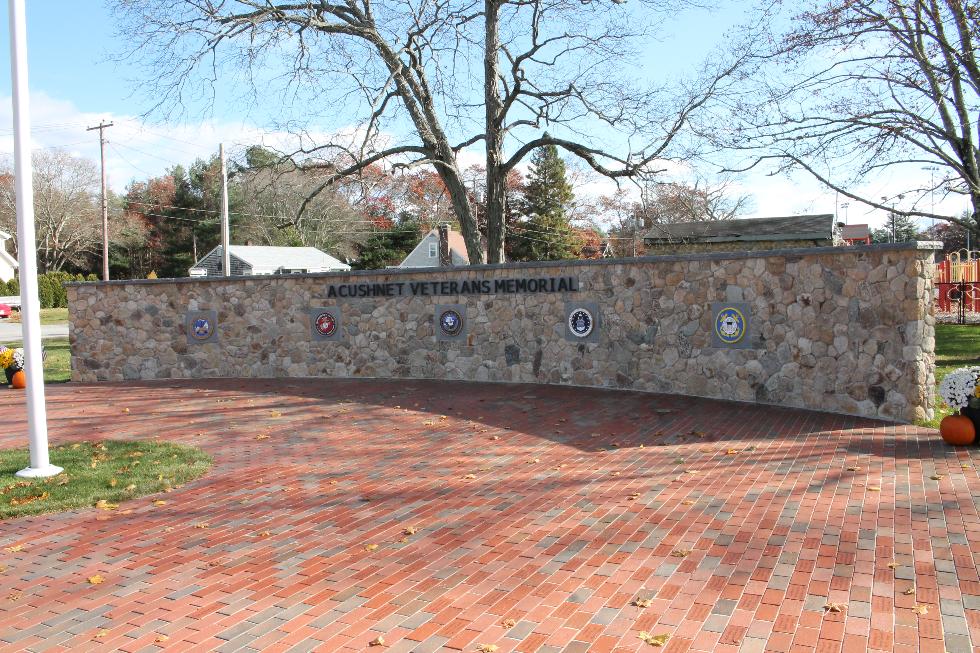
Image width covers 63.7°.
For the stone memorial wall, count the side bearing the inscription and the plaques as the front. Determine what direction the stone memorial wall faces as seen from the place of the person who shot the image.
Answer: facing the viewer and to the left of the viewer

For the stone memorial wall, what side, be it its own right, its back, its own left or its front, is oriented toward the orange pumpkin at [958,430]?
left

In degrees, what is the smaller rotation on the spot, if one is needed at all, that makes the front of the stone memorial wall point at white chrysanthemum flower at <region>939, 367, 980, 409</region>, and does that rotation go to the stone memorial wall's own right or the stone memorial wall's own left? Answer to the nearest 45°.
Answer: approximately 90° to the stone memorial wall's own left

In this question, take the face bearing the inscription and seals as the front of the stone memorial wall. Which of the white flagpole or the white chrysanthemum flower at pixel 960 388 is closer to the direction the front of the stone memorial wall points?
the white flagpole

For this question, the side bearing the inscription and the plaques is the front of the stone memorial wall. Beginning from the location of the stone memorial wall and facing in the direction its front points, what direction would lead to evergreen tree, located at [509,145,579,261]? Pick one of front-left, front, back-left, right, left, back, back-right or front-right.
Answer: back-right

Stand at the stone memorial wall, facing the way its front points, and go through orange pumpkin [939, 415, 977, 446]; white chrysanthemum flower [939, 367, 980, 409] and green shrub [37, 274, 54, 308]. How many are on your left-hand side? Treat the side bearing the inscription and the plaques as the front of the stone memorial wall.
2

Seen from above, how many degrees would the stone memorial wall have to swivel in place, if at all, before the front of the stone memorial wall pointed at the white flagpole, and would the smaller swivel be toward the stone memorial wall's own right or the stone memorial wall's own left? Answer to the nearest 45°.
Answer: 0° — it already faces it

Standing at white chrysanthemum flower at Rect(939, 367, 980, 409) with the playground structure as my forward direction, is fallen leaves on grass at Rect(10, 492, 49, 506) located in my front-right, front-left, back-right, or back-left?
back-left

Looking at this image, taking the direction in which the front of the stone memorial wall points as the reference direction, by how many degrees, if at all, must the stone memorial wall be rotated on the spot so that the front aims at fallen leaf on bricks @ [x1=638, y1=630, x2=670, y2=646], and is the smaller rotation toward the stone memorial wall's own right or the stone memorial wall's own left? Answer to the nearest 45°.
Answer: approximately 45° to the stone memorial wall's own left

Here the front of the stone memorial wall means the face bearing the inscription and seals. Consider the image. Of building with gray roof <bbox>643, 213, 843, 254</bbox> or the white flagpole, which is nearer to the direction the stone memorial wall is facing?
the white flagpole

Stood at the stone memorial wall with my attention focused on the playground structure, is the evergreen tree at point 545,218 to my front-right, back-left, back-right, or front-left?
front-left

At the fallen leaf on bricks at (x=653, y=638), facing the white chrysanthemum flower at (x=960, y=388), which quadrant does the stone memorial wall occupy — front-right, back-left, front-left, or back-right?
front-left

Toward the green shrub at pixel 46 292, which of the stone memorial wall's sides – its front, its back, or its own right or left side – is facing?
right

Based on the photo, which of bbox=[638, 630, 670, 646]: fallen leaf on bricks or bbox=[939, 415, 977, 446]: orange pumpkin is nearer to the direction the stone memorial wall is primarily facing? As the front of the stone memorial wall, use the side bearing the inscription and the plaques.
the fallen leaf on bricks

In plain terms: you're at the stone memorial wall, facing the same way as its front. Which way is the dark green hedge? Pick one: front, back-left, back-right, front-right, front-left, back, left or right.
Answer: right

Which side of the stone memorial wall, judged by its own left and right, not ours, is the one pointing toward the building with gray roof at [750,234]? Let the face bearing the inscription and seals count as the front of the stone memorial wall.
back

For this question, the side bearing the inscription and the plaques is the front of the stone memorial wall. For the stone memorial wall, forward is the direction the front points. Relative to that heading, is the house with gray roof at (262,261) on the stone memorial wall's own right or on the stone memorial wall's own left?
on the stone memorial wall's own right

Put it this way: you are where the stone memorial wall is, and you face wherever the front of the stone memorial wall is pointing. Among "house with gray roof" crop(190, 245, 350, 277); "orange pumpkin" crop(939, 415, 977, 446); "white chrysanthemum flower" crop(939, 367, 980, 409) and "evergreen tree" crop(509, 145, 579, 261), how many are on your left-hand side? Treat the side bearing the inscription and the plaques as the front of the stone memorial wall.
2
